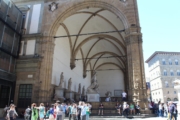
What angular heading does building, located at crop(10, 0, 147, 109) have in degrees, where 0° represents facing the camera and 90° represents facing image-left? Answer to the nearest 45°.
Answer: approximately 0°

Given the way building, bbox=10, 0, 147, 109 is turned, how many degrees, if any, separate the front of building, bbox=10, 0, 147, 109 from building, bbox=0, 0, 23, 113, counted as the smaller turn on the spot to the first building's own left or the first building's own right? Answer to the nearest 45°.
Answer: approximately 90° to the first building's own right

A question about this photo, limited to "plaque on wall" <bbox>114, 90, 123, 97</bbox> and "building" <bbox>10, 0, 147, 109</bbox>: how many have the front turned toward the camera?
2

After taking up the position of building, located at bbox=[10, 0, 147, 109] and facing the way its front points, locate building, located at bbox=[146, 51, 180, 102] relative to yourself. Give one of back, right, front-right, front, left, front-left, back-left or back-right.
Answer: back-left

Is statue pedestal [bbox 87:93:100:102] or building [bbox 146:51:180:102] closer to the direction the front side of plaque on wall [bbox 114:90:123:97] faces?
the statue pedestal
